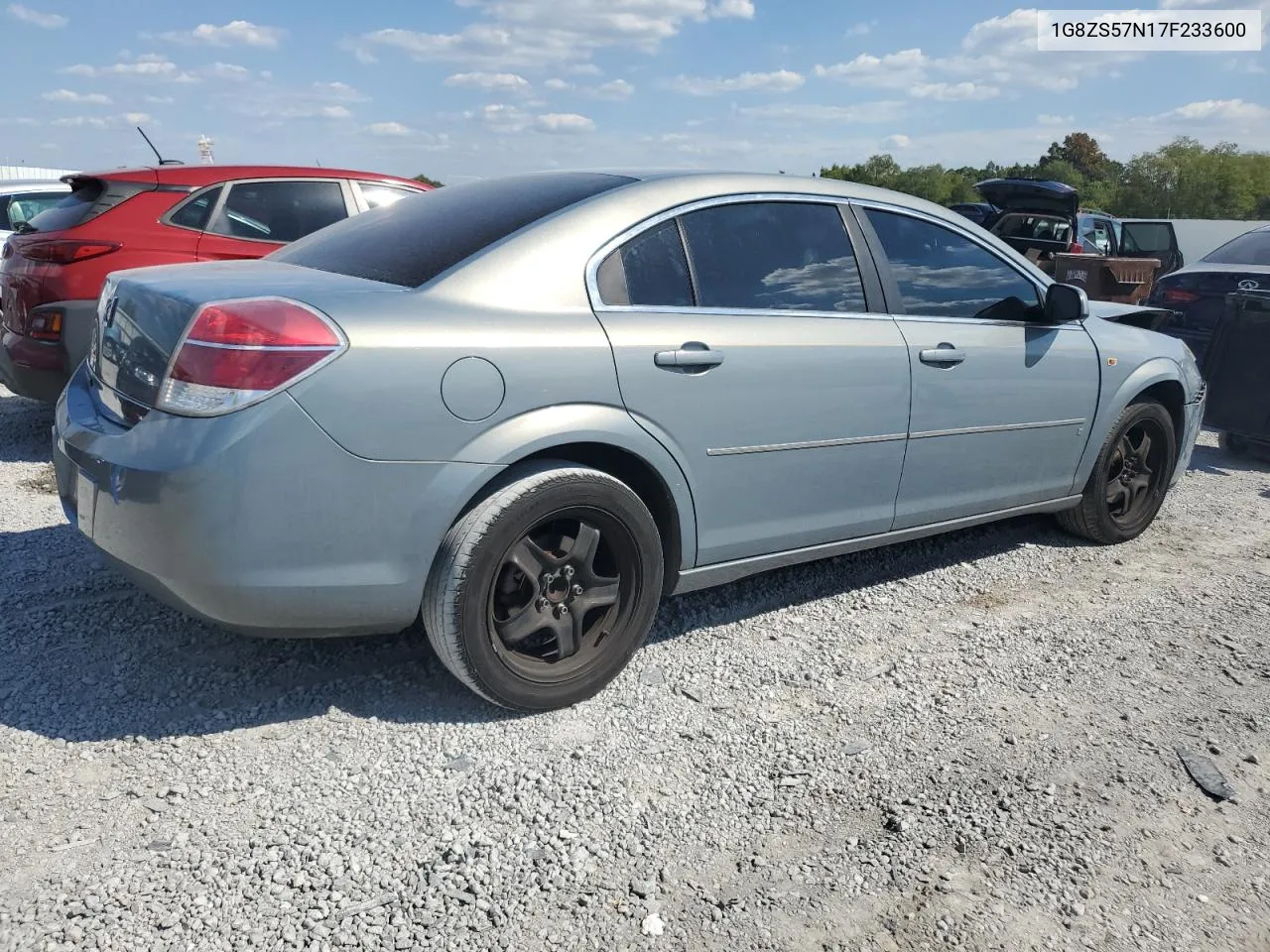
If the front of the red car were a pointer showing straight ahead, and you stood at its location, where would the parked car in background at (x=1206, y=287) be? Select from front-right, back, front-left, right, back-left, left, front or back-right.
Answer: front-right

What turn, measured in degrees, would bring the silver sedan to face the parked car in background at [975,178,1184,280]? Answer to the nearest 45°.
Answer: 0° — it already faces it

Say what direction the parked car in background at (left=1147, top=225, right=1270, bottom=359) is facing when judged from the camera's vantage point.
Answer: facing away from the viewer and to the right of the viewer

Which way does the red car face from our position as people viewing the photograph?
facing away from the viewer and to the right of the viewer

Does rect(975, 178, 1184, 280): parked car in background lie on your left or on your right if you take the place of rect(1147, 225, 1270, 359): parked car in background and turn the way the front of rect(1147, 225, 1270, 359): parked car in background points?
on your left

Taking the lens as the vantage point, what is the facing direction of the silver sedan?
facing away from the viewer and to the right of the viewer

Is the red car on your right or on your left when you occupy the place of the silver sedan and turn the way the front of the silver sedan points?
on your left

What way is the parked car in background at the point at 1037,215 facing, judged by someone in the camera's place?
facing away from the viewer and to the right of the viewer

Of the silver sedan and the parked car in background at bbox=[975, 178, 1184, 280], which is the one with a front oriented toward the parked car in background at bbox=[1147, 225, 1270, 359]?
the silver sedan

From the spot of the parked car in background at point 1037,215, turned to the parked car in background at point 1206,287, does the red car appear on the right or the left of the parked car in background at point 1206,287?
right

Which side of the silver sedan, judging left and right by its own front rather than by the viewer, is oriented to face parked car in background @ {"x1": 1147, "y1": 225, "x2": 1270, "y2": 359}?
front

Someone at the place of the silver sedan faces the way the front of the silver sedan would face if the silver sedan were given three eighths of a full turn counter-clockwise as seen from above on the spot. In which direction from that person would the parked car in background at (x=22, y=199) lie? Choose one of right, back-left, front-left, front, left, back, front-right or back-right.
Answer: front-right

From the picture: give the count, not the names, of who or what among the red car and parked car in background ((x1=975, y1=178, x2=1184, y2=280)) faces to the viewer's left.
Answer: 0
